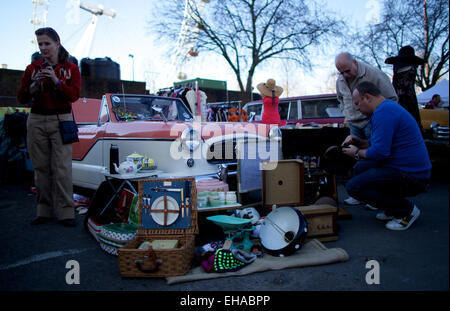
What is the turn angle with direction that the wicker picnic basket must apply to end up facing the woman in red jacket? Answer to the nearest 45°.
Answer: approximately 135° to its right

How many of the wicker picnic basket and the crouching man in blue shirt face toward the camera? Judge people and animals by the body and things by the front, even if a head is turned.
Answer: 1

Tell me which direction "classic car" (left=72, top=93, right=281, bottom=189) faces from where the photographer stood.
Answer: facing the viewer and to the right of the viewer

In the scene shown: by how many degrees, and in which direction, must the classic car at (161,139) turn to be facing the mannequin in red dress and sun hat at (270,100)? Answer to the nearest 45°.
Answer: approximately 90° to its left

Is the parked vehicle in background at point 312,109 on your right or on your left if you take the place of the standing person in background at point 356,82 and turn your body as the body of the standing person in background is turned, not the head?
on your right

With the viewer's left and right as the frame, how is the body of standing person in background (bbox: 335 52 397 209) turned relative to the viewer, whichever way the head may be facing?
facing the viewer and to the left of the viewer

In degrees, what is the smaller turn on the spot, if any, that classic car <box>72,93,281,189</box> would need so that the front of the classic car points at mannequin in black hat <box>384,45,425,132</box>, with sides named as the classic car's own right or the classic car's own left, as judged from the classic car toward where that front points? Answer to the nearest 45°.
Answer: approximately 45° to the classic car's own left

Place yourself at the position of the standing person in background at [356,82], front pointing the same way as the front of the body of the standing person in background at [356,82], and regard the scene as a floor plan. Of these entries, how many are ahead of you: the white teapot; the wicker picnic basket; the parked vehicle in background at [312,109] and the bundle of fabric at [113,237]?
3

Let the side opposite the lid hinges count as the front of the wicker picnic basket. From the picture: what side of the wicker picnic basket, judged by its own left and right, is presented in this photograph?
front

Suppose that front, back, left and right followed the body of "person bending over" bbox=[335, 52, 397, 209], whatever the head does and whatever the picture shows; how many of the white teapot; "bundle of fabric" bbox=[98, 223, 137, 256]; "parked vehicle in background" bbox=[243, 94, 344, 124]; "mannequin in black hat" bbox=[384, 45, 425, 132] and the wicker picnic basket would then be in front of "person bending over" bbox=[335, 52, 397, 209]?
3

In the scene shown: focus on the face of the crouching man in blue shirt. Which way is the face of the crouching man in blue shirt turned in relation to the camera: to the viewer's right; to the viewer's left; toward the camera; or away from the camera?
to the viewer's left

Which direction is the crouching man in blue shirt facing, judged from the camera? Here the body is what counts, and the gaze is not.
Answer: to the viewer's left

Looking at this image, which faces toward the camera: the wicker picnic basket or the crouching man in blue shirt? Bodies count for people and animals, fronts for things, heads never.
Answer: the wicker picnic basket
